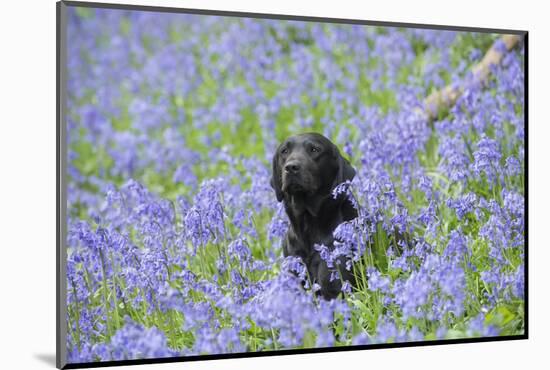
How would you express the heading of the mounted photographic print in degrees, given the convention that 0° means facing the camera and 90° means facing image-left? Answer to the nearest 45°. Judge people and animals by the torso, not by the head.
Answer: approximately 315°
